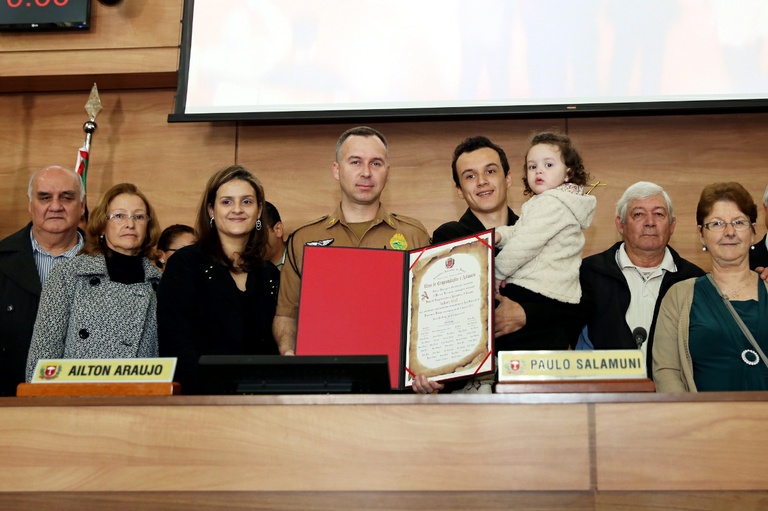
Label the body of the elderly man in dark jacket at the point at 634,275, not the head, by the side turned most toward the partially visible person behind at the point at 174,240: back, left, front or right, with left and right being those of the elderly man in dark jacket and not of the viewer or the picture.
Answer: right

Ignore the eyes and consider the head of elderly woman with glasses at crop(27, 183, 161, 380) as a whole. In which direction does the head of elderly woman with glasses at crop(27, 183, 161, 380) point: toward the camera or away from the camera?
toward the camera

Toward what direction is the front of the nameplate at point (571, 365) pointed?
toward the camera

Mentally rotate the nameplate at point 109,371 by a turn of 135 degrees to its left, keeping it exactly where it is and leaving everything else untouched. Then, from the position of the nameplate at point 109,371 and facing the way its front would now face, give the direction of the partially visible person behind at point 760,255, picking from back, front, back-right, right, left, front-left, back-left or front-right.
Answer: front-right

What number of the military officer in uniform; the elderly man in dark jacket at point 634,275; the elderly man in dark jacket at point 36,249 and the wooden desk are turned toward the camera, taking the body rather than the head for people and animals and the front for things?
4

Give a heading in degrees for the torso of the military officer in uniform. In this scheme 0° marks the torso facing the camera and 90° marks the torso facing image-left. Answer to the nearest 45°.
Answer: approximately 0°

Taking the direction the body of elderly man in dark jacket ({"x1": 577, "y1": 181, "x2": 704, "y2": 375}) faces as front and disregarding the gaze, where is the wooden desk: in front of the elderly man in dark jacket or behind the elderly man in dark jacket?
in front

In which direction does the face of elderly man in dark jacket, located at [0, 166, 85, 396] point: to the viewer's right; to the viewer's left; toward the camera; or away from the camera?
toward the camera

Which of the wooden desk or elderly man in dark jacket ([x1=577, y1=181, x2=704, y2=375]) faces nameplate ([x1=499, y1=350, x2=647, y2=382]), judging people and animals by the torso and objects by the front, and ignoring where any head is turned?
the elderly man in dark jacket

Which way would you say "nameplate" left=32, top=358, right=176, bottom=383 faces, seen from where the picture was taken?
facing the viewer

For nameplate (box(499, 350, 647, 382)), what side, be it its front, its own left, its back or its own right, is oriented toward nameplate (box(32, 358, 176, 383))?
right

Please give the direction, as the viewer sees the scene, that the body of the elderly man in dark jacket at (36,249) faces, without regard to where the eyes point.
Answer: toward the camera

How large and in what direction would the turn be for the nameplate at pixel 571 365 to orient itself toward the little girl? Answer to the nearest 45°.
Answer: approximately 180°

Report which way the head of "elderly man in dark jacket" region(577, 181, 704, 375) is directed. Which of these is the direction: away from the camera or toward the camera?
toward the camera

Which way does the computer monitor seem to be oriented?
away from the camera

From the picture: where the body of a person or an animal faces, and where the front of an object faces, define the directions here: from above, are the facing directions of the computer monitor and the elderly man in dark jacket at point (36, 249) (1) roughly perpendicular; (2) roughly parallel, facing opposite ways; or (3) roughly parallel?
roughly parallel, facing opposite ways

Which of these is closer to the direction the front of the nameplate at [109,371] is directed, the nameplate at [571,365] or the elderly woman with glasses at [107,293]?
the nameplate
